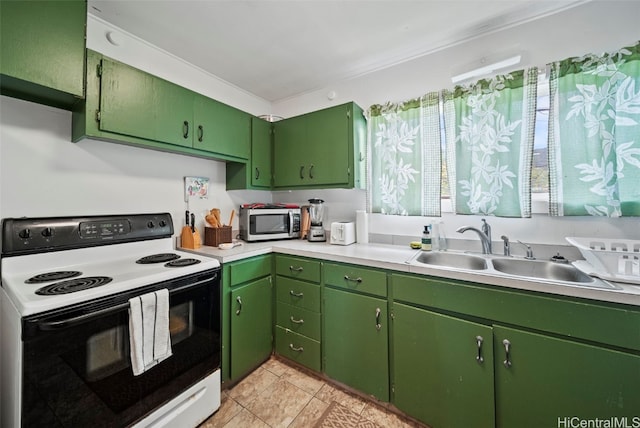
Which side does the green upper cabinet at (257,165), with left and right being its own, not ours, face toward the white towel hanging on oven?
right

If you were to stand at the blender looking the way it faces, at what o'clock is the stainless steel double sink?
The stainless steel double sink is roughly at 10 o'clock from the blender.

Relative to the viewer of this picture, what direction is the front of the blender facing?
facing the viewer

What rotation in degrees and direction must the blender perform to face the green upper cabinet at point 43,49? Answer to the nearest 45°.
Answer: approximately 45° to its right

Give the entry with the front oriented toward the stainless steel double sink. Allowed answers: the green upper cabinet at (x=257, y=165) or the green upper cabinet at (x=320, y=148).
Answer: the green upper cabinet at (x=257, y=165)

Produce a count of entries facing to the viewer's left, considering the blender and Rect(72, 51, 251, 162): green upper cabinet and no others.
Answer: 0

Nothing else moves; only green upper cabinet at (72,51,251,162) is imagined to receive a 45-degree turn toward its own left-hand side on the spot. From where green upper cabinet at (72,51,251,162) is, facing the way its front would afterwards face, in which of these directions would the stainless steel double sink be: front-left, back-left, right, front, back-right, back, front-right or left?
front-right

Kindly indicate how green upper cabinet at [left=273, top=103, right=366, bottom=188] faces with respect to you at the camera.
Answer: facing the viewer and to the left of the viewer

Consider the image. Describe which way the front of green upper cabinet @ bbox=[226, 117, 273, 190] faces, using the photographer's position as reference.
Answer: facing the viewer and to the right of the viewer

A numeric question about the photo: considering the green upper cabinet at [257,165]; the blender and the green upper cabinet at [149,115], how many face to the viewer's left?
0

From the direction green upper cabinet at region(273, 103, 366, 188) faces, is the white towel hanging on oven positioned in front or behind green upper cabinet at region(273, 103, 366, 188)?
in front

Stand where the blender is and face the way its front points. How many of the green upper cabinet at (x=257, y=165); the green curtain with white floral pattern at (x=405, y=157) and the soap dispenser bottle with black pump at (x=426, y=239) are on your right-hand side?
1

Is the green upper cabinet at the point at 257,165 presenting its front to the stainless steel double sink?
yes

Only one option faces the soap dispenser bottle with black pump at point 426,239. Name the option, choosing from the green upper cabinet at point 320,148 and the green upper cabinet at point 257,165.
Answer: the green upper cabinet at point 257,165

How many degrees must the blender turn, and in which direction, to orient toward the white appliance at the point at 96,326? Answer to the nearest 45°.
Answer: approximately 45° to its right

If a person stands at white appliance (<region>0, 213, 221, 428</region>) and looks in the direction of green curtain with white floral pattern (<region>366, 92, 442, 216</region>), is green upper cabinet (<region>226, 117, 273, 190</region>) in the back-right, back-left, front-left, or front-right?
front-left
